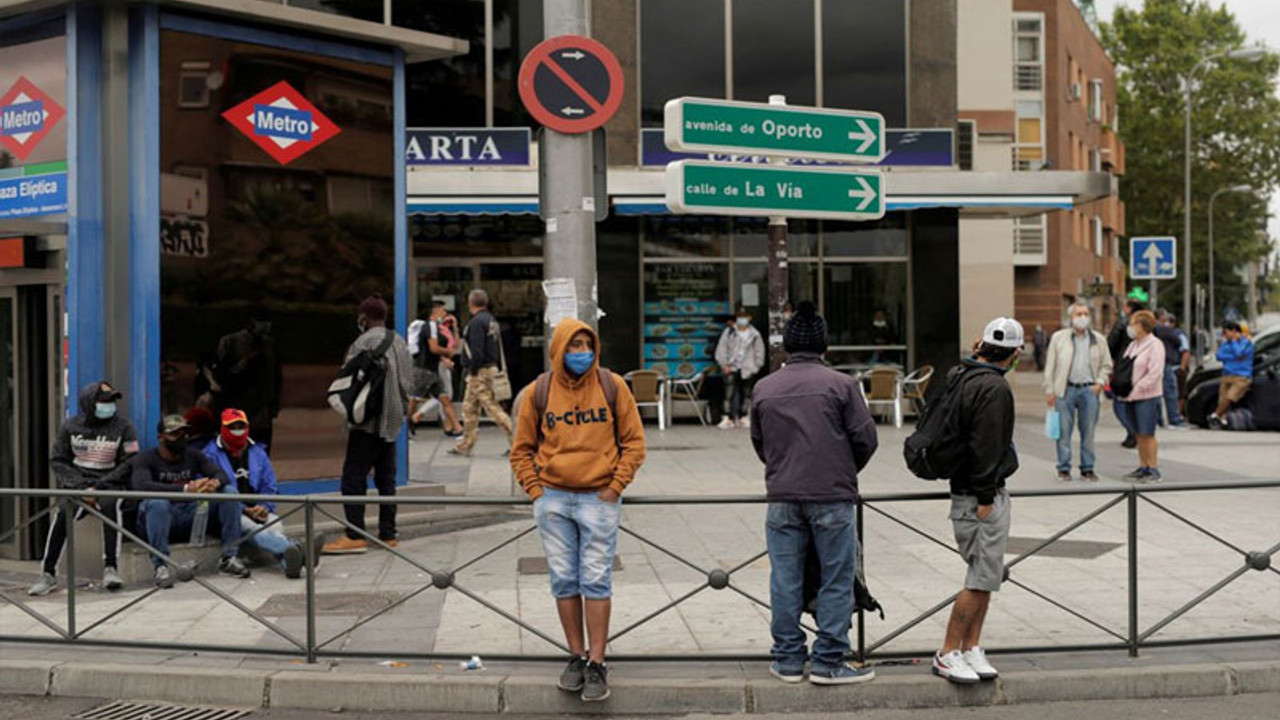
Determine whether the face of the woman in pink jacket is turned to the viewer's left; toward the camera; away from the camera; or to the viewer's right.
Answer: to the viewer's left

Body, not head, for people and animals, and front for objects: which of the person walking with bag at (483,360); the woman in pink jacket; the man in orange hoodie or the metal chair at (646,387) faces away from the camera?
the metal chair

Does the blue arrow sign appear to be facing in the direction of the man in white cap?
yes

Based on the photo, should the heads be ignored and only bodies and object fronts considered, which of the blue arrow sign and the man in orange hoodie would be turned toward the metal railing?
the blue arrow sign

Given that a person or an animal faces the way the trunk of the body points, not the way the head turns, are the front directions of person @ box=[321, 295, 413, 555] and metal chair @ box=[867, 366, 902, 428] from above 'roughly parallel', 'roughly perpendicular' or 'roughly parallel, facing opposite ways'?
roughly perpendicular

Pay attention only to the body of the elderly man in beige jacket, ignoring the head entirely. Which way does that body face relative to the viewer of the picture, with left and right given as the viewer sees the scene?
facing the viewer

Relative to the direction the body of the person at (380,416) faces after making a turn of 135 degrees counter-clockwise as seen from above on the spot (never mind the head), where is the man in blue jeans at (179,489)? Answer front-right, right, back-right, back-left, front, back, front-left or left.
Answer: right

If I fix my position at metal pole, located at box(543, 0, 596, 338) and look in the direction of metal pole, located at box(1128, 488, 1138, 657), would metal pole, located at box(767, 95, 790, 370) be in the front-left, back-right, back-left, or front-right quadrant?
front-left

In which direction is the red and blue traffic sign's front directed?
toward the camera

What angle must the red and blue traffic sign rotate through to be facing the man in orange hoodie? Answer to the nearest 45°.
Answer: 0° — it already faces them

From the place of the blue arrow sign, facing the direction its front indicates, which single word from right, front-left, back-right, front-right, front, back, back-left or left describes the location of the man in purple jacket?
front
